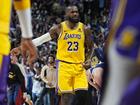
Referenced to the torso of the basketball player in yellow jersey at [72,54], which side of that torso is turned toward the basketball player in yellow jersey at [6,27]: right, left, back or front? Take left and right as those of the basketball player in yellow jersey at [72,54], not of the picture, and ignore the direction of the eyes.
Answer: front

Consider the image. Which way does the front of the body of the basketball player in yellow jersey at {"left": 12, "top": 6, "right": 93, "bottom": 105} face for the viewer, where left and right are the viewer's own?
facing the viewer
